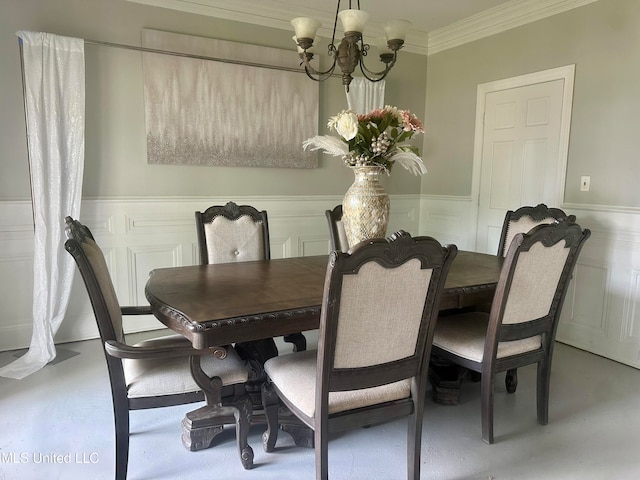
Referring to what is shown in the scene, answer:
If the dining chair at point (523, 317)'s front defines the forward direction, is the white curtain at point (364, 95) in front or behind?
in front

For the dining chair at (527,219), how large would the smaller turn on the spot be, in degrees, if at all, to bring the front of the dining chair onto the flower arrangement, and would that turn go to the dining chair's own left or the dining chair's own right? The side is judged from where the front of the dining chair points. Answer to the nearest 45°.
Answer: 0° — it already faces it

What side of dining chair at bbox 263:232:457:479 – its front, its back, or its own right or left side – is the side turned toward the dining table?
front

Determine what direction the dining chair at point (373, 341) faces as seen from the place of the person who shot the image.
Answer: facing away from the viewer and to the left of the viewer

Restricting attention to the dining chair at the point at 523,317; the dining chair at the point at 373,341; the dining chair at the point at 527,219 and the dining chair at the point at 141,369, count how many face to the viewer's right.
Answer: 1

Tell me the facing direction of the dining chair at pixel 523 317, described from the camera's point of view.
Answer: facing away from the viewer and to the left of the viewer

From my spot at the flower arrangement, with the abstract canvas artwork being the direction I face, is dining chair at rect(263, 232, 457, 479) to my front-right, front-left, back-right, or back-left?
back-left

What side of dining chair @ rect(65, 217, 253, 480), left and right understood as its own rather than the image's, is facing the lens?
right

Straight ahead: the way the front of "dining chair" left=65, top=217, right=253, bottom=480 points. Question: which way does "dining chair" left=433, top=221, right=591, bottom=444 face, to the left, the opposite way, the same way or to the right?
to the left

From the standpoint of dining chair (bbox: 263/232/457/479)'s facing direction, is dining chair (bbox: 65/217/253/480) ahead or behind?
ahead

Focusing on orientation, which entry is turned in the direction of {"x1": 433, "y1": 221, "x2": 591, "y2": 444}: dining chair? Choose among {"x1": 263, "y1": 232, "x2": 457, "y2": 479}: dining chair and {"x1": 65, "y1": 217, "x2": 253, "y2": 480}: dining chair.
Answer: {"x1": 65, "y1": 217, "x2": 253, "y2": 480}: dining chair

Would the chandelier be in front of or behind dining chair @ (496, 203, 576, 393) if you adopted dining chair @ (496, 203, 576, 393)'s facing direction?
in front

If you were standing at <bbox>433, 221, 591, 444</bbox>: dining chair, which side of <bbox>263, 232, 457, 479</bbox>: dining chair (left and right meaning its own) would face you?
right

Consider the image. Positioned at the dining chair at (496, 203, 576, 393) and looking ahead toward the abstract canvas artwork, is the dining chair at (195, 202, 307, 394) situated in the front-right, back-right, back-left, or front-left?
front-left
